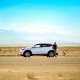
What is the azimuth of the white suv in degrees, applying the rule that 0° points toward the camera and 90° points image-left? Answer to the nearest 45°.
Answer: approximately 90°
